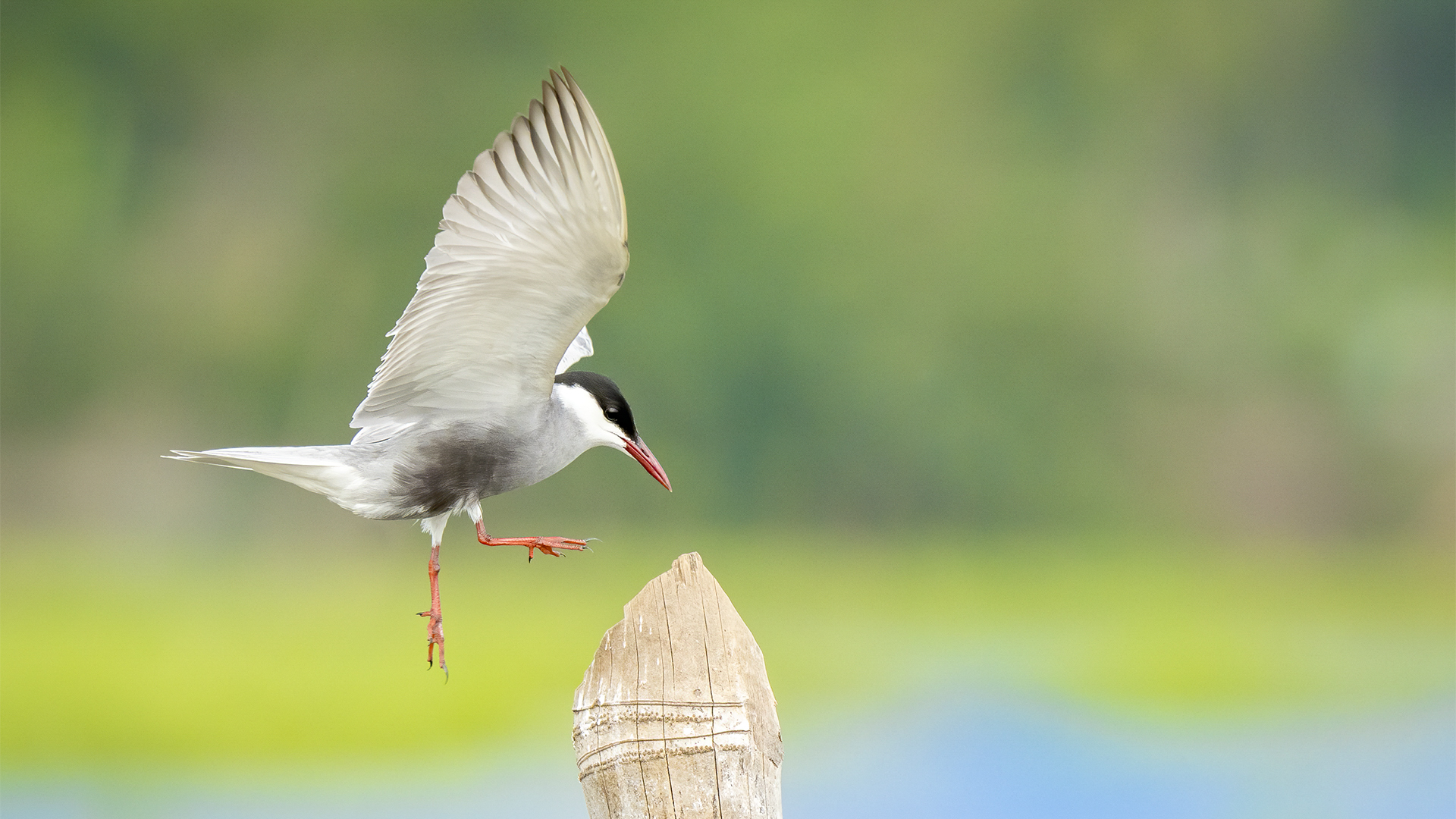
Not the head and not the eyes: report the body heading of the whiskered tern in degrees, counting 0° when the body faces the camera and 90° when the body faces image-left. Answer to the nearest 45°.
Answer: approximately 270°
